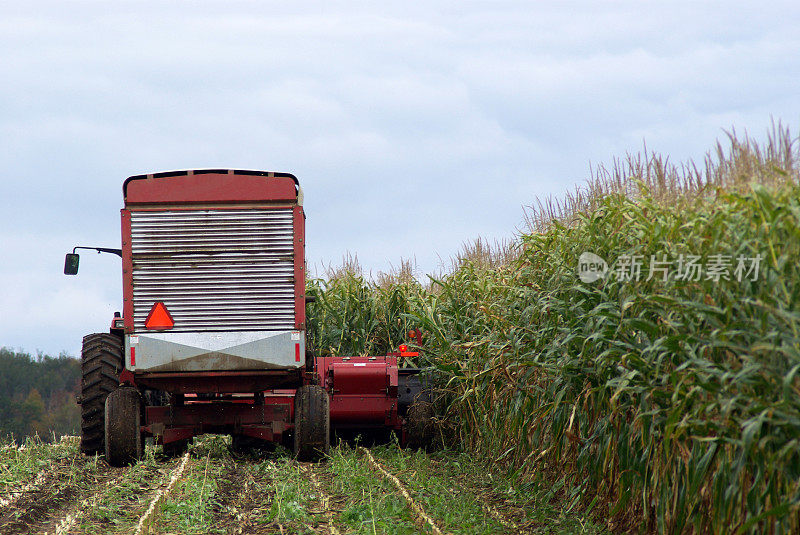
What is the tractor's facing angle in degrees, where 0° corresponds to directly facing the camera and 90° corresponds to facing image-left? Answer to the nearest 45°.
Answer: approximately 180°
